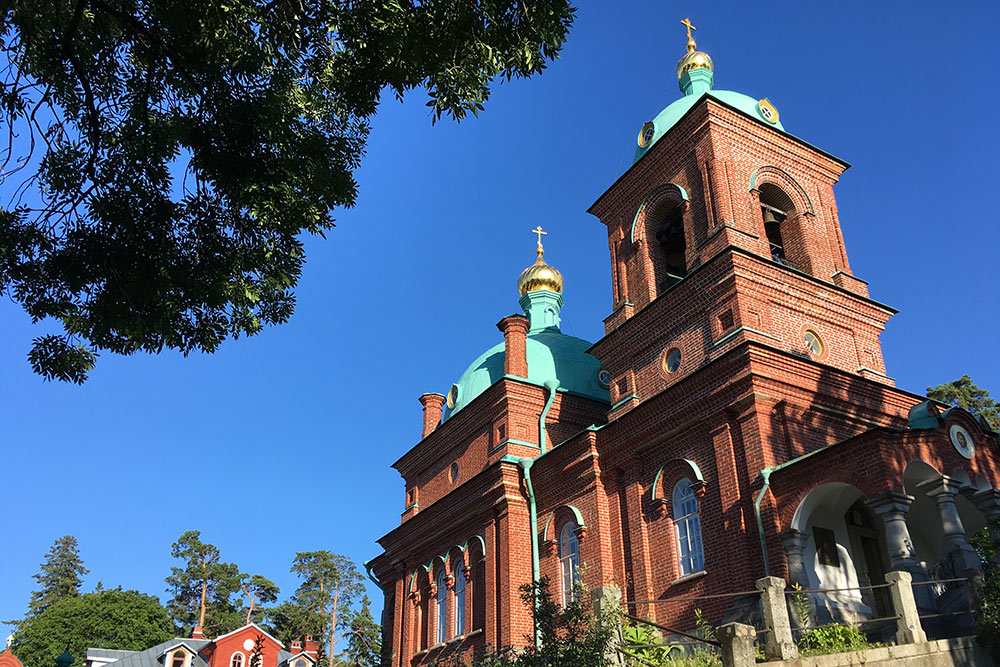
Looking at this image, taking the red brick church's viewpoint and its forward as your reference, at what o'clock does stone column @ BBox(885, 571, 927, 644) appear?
The stone column is roughly at 1 o'clock from the red brick church.

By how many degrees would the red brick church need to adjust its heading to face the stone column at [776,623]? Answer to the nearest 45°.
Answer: approximately 45° to its right

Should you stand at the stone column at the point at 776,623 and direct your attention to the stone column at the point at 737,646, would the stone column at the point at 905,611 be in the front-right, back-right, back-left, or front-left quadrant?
back-left

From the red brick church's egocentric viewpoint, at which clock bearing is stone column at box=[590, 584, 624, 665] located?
The stone column is roughly at 2 o'clock from the red brick church.

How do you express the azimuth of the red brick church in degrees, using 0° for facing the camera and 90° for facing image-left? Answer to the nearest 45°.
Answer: approximately 315°

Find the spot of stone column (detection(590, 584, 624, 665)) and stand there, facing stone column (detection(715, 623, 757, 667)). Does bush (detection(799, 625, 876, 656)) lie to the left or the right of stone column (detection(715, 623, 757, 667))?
left
